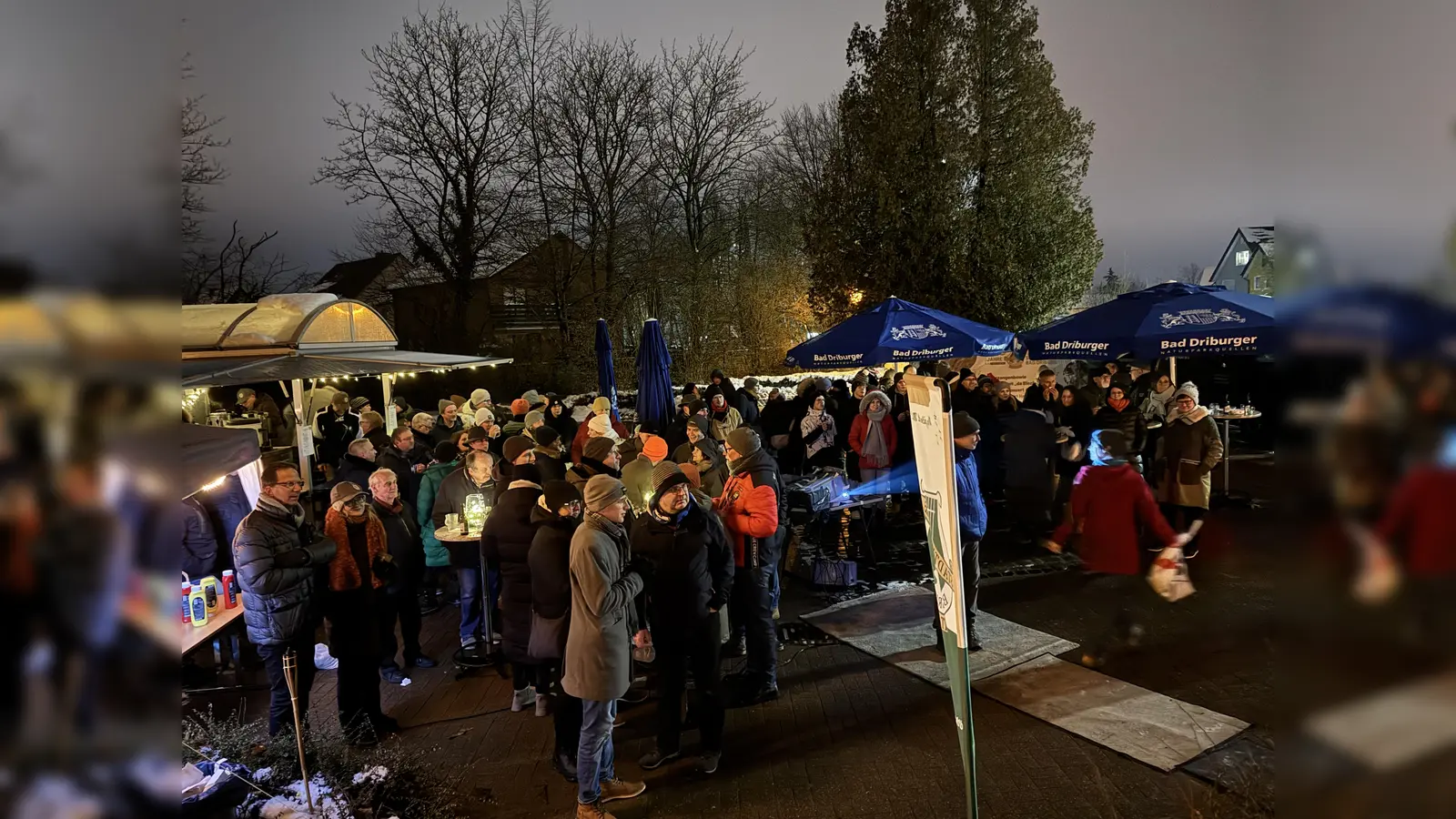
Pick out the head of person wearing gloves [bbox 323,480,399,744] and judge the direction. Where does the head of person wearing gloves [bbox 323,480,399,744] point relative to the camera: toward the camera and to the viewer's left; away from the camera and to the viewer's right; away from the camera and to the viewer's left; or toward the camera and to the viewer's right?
toward the camera and to the viewer's right

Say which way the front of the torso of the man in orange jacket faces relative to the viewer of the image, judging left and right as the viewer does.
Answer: facing to the left of the viewer

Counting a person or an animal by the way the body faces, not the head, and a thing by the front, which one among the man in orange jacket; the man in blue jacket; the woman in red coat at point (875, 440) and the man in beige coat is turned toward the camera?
the woman in red coat

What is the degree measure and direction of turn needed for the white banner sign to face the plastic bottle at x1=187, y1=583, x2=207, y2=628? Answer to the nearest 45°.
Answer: approximately 45° to its right

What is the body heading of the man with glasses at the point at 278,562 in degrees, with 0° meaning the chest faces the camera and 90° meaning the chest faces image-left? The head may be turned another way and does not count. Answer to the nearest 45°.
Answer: approximately 315°

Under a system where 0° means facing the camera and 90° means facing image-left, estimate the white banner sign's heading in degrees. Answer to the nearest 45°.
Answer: approximately 45°
